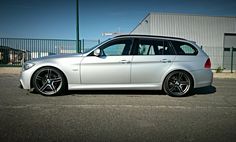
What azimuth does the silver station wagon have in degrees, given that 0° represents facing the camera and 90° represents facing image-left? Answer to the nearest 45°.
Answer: approximately 90°

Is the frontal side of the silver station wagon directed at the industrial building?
no
